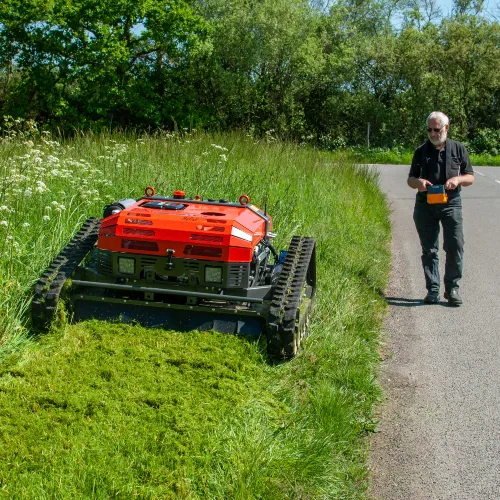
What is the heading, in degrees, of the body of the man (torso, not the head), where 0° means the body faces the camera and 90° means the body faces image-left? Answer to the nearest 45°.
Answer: approximately 0°

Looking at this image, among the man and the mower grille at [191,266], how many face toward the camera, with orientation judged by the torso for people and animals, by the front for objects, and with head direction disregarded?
2

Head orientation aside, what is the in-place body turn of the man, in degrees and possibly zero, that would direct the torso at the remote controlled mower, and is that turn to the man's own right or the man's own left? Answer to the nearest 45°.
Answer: approximately 45° to the man's own right

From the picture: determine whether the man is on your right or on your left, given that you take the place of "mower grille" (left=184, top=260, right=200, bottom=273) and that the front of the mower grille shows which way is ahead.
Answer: on your left

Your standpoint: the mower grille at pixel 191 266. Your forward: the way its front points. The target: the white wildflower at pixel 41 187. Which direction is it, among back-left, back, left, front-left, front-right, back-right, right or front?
back-right

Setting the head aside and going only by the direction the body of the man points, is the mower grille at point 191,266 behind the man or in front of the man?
in front
